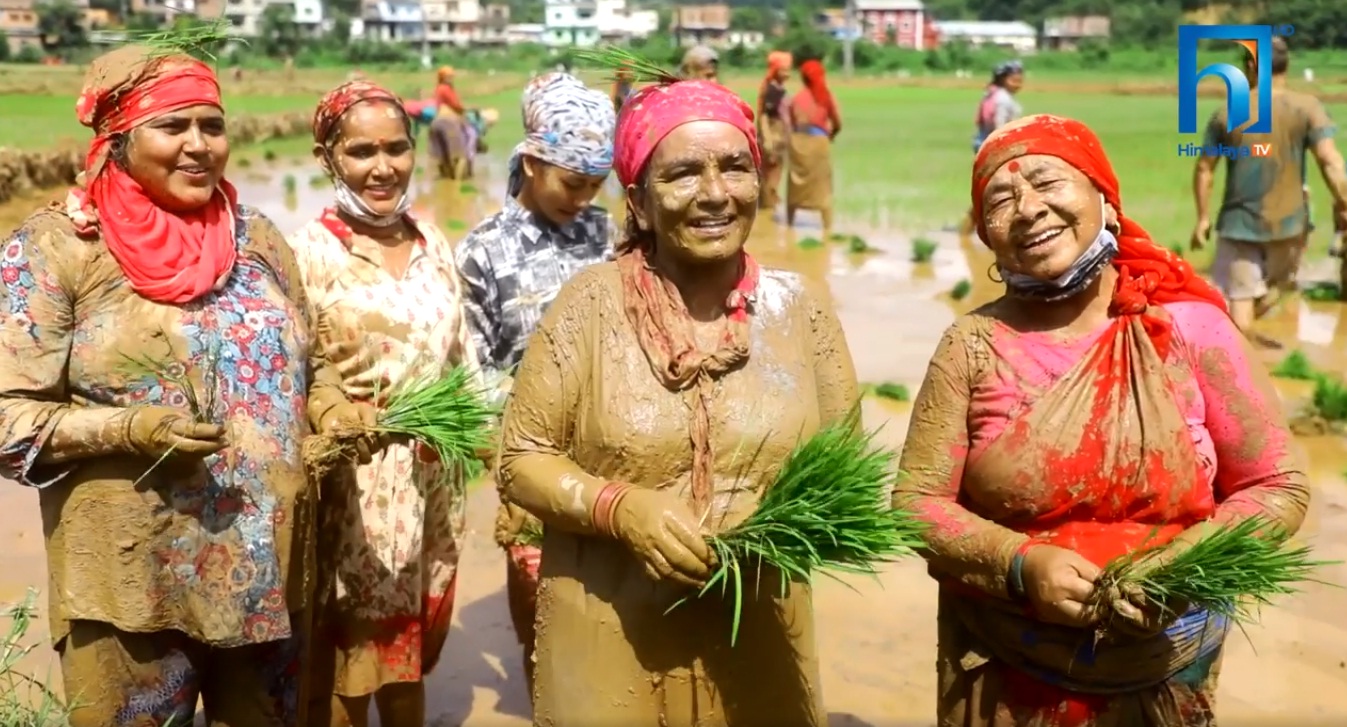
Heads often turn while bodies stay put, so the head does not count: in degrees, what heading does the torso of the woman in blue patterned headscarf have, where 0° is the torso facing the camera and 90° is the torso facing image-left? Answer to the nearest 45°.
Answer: approximately 315°

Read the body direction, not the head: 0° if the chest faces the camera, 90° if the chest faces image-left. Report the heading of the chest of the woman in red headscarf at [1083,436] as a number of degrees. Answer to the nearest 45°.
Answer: approximately 0°

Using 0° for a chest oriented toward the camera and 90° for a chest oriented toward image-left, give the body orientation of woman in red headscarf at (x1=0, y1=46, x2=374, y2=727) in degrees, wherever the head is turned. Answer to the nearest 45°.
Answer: approximately 315°

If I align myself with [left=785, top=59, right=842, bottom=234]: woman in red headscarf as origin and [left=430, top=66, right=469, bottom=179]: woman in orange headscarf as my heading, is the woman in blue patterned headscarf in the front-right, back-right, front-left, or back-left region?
back-left

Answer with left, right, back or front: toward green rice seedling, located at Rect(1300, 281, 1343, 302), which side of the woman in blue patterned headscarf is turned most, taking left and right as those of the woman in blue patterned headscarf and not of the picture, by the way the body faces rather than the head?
left

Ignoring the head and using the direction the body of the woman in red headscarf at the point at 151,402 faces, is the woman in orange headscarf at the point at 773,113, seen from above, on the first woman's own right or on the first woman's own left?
on the first woman's own left
